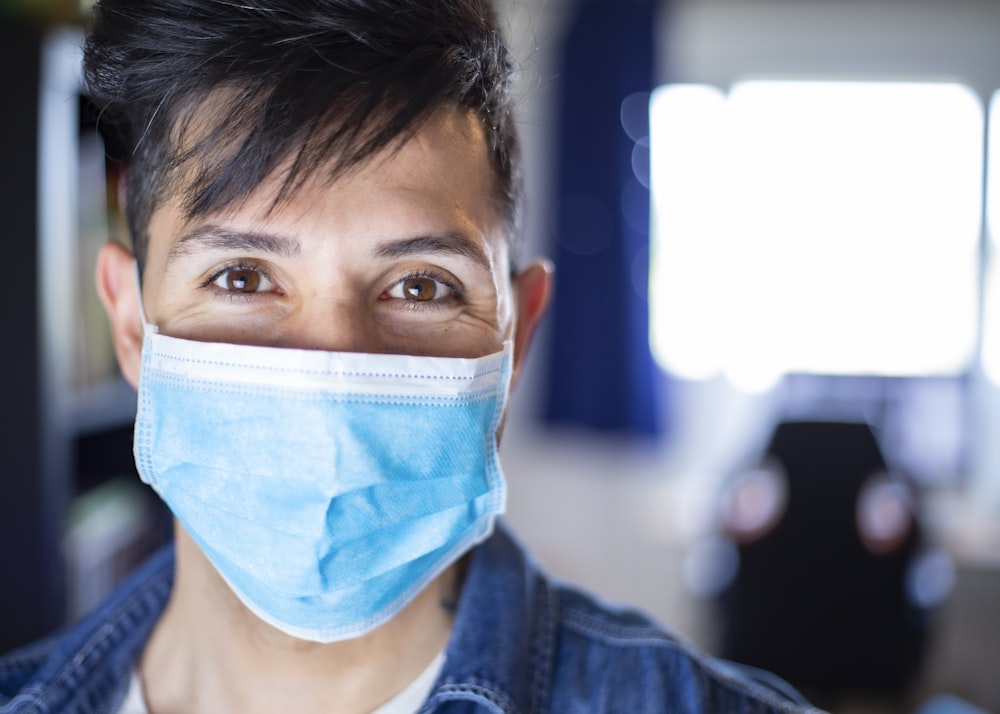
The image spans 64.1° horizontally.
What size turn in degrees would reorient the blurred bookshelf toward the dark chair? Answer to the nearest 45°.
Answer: approximately 45° to its left

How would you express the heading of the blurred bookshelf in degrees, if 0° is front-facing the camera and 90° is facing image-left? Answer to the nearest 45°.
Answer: approximately 315°

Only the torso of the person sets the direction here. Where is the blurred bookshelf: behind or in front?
behind

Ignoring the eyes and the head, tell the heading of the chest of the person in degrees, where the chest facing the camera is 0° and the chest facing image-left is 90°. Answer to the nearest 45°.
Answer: approximately 0°

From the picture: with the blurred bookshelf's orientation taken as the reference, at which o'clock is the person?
The person is roughly at 1 o'clock from the blurred bookshelf.

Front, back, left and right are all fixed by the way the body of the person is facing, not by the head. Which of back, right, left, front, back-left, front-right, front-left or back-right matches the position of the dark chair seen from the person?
back-left
